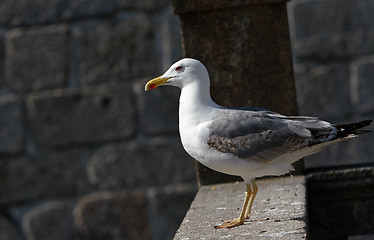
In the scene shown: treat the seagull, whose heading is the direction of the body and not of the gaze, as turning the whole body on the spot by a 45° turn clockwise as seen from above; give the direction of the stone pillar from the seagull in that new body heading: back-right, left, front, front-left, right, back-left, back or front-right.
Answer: front-right

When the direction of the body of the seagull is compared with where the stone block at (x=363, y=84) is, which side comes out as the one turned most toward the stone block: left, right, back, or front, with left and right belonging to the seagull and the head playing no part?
right

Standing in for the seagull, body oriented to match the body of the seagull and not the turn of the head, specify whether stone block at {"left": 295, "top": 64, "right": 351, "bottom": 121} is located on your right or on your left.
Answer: on your right

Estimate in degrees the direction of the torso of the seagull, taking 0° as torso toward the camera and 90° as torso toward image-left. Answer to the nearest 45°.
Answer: approximately 90°
